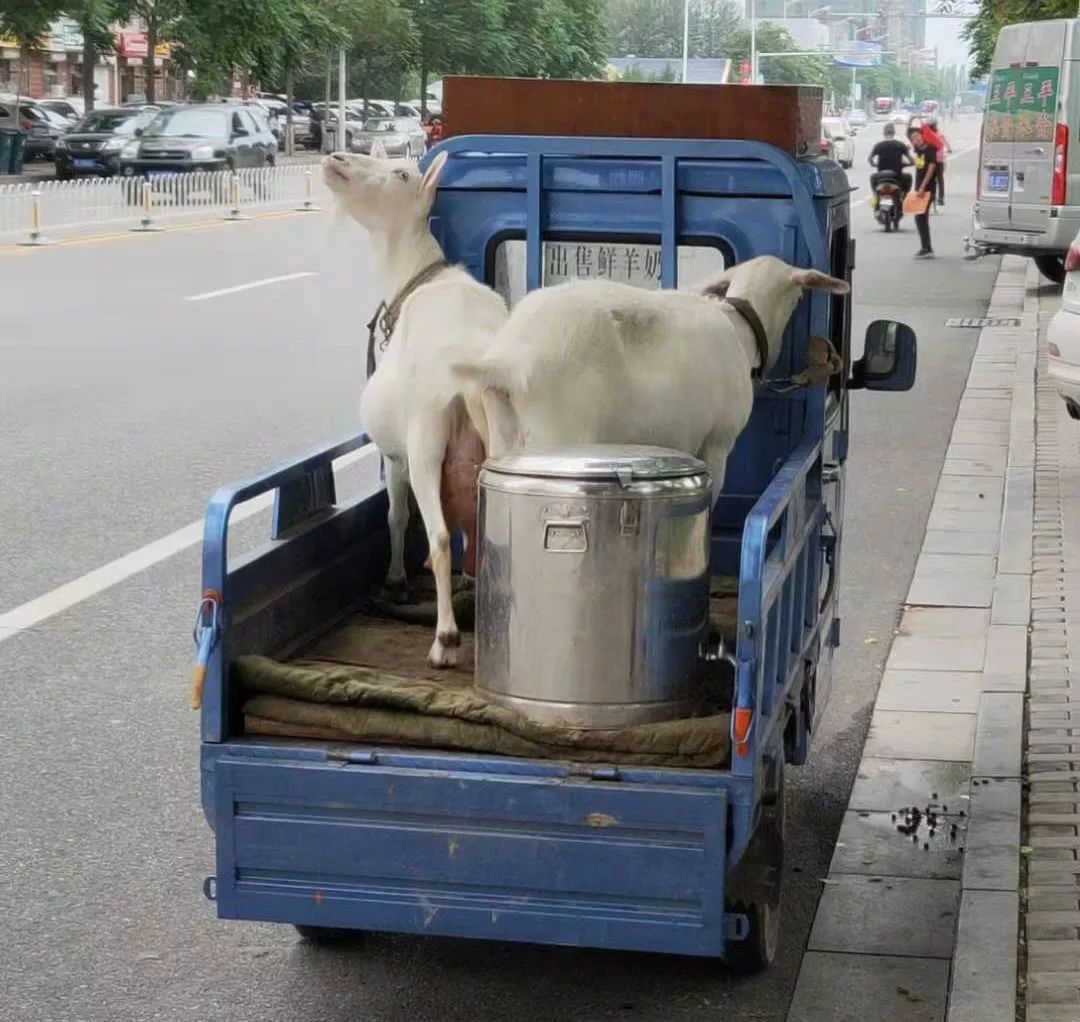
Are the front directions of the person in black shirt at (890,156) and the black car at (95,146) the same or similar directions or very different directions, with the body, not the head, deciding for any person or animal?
very different directions

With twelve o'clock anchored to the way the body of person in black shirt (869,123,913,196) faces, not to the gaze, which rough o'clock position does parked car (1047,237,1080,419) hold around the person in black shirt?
The parked car is roughly at 6 o'clock from the person in black shirt.

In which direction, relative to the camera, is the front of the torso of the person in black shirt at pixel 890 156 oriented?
away from the camera

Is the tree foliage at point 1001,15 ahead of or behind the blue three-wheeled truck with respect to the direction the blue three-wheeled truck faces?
ahead

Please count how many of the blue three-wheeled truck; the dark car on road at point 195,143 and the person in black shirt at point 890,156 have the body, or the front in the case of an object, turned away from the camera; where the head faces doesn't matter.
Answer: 2

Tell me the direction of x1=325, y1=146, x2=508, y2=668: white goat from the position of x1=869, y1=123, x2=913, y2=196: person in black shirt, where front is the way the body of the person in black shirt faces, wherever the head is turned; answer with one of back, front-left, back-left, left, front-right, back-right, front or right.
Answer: back

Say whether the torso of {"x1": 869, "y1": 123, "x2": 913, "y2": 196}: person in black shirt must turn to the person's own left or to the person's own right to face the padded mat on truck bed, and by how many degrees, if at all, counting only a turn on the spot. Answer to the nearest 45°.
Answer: approximately 180°

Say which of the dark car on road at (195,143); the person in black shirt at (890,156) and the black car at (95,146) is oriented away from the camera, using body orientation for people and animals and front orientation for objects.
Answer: the person in black shirt

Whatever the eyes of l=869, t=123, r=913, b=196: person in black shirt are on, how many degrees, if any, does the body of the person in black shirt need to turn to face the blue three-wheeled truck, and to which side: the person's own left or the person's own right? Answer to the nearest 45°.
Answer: approximately 180°

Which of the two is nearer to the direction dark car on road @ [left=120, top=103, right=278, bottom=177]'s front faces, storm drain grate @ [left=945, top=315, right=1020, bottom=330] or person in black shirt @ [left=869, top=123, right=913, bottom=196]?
the storm drain grate

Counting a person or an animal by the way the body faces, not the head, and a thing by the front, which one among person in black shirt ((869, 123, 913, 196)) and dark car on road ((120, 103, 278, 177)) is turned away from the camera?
the person in black shirt

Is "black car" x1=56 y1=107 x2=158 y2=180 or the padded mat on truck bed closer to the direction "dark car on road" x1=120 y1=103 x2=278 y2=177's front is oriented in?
the padded mat on truck bed

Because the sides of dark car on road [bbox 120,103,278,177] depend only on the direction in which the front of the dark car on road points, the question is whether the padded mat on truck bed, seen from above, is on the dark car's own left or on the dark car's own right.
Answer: on the dark car's own left

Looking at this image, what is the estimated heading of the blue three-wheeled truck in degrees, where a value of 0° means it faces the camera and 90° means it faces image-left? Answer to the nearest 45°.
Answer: approximately 180°
